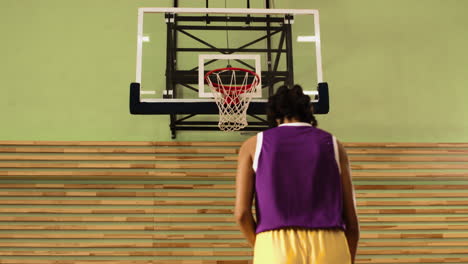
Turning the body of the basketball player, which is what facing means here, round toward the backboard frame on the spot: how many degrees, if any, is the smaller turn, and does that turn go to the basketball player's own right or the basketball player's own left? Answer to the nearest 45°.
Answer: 0° — they already face it

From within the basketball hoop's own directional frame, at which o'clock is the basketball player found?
The basketball player is roughly at 12 o'clock from the basketball hoop.

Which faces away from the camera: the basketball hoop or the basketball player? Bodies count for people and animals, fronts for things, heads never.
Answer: the basketball player

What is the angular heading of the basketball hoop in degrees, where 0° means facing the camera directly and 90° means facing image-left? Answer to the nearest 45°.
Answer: approximately 0°

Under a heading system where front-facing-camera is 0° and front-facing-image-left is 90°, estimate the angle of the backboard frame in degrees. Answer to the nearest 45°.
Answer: approximately 0°

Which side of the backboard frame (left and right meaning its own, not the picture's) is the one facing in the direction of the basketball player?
front

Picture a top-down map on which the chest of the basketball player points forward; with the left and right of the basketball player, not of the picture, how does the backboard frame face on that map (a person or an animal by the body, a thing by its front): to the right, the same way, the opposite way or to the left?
the opposite way

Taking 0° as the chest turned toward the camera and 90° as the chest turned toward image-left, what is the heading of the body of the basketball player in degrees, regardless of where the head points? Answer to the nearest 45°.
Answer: approximately 180°

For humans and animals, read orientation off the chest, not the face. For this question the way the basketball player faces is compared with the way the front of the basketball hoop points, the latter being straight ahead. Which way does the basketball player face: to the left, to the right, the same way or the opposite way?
the opposite way

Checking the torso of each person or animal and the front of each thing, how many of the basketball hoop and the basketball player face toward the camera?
1

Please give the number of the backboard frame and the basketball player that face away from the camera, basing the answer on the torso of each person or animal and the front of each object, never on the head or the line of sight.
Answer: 1

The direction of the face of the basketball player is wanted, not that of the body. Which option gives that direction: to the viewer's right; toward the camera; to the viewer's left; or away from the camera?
away from the camera

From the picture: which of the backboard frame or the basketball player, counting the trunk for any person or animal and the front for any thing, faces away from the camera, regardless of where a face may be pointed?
the basketball player
